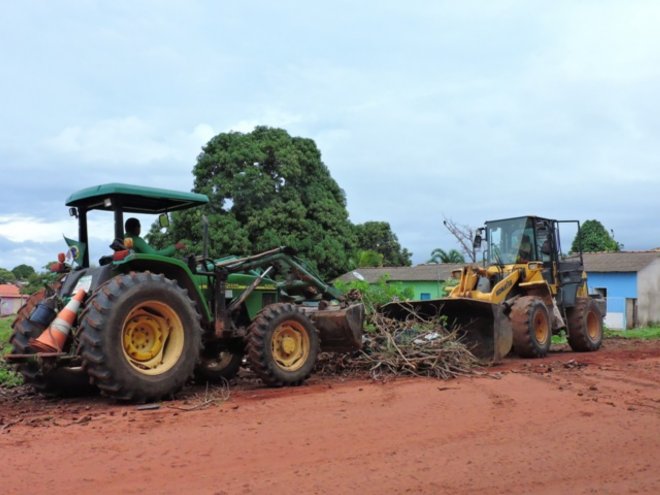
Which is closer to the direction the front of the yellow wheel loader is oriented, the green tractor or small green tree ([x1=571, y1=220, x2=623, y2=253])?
the green tractor

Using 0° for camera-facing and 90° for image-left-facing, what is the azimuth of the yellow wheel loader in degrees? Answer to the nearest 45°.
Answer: approximately 45°

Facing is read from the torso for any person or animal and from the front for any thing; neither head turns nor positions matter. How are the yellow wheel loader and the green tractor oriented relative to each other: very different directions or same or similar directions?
very different directions

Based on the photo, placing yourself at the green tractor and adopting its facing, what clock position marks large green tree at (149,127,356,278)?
The large green tree is roughly at 11 o'clock from the green tractor.

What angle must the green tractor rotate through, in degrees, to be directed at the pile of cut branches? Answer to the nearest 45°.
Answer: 0° — it already faces it

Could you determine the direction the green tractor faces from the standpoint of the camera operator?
facing away from the viewer and to the right of the viewer

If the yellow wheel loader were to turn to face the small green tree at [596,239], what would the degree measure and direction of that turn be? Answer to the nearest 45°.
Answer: approximately 135° to its right
